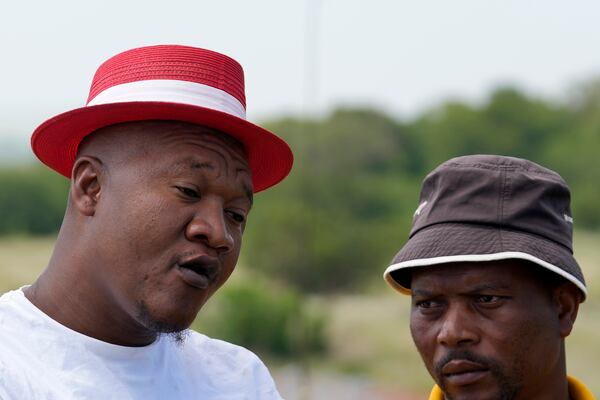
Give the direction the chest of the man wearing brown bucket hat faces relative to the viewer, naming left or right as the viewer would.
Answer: facing the viewer and to the left of the viewer

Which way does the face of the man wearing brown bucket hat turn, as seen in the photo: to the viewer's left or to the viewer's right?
to the viewer's left

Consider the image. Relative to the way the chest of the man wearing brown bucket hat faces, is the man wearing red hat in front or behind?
in front

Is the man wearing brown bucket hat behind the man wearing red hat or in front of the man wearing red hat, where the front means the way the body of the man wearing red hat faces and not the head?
in front

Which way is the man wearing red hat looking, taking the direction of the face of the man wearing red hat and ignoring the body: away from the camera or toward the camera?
toward the camera

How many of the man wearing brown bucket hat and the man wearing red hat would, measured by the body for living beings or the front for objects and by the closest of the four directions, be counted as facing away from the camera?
0

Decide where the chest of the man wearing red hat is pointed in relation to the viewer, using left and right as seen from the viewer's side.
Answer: facing the viewer and to the right of the viewer
